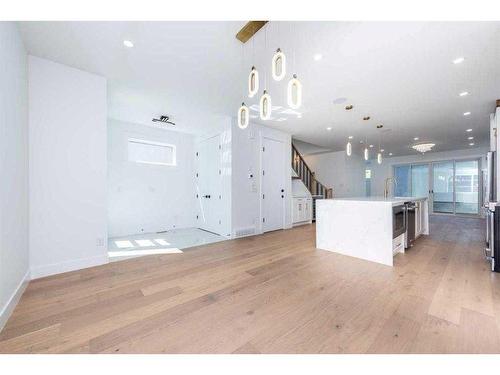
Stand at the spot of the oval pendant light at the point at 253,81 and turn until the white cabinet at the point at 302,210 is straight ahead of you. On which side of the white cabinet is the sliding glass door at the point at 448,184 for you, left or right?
right

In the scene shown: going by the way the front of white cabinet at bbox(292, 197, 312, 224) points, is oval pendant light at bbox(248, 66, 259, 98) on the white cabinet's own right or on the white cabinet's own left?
on the white cabinet's own right

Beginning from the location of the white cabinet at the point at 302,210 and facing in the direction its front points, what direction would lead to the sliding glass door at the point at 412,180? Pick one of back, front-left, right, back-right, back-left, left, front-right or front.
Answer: left

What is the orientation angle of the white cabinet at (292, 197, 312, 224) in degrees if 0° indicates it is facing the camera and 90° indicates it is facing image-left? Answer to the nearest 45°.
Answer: approximately 315°

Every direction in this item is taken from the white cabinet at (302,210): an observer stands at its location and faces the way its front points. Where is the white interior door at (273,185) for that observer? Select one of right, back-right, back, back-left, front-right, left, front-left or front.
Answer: right
